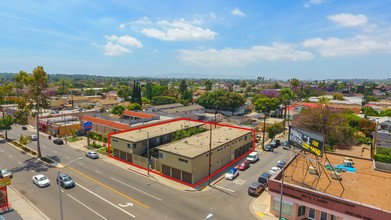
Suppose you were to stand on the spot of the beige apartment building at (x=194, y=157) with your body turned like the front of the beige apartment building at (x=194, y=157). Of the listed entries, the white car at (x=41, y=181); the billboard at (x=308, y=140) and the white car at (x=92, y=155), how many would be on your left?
1

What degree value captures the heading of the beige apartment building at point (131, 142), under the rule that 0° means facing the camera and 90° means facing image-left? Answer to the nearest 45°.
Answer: approximately 45°

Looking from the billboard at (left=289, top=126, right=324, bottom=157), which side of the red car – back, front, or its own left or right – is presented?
left

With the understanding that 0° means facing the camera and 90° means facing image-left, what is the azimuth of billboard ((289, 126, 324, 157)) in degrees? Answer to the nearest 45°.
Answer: approximately 45°

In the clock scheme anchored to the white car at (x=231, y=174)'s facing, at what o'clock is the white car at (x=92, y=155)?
the white car at (x=92, y=155) is roughly at 2 o'clock from the white car at (x=231, y=174).

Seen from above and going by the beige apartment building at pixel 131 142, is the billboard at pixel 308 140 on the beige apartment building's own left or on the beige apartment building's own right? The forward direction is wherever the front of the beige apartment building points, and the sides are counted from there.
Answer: on the beige apartment building's own left

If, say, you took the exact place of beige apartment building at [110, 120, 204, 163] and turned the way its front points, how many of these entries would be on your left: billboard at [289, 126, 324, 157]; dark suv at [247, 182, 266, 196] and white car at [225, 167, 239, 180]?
3

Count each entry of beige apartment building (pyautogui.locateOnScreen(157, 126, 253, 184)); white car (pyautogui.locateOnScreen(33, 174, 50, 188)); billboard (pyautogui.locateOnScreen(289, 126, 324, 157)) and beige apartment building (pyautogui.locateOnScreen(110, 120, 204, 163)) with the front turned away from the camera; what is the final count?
0

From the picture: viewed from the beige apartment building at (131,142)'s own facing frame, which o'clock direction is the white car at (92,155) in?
The white car is roughly at 2 o'clock from the beige apartment building.

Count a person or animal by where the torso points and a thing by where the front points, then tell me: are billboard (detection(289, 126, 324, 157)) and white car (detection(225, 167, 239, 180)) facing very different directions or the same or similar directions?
same or similar directions
